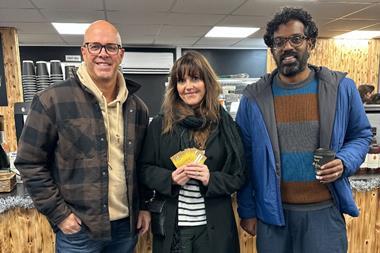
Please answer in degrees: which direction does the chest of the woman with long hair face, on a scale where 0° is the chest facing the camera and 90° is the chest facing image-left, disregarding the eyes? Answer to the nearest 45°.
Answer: approximately 0°

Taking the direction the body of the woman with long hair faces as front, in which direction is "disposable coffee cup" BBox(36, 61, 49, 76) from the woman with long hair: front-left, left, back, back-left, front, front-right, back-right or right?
back-right

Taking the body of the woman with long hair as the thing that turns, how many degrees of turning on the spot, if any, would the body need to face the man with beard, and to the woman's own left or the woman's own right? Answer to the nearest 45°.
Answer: approximately 90° to the woman's own left

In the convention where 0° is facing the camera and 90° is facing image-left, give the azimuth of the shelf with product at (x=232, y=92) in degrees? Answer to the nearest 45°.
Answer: approximately 0°

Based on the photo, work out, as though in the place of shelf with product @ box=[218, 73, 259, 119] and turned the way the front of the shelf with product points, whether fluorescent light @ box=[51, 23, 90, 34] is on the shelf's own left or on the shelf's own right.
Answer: on the shelf's own right

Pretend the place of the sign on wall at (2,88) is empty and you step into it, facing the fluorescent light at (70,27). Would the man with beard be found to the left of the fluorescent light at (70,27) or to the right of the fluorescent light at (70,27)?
right
